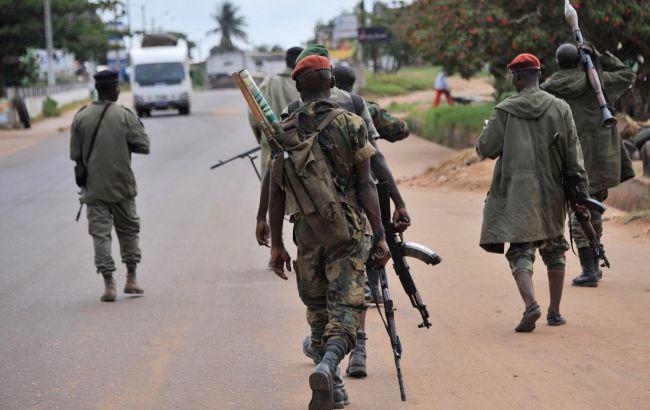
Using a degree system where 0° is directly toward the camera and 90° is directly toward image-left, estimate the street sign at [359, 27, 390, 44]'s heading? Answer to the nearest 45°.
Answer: approximately 0°

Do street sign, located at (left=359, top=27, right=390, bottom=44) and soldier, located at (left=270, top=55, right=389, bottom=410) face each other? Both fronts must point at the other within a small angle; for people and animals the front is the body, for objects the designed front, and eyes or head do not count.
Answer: yes

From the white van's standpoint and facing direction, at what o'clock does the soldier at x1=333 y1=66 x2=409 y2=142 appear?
The soldier is roughly at 12 o'clock from the white van.

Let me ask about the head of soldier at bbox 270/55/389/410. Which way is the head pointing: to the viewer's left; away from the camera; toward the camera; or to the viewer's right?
away from the camera

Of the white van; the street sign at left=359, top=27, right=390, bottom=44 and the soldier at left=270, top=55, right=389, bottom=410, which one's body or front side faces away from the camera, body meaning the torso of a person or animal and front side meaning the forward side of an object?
the soldier

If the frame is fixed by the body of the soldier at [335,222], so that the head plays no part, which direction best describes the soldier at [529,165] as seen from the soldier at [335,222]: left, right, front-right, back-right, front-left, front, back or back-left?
front-right

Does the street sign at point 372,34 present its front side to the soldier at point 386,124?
yes

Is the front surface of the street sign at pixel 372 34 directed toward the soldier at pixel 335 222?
yes

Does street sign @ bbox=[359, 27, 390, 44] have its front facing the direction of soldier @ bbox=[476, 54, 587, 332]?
yes

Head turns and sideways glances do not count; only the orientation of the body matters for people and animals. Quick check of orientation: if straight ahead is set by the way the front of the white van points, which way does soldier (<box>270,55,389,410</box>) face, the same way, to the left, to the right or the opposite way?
the opposite way

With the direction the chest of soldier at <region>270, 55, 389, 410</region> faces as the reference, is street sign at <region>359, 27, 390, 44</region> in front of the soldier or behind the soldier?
in front

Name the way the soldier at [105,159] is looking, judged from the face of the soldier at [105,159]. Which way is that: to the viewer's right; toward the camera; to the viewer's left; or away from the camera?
away from the camera

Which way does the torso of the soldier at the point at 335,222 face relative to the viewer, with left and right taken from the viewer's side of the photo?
facing away from the viewer

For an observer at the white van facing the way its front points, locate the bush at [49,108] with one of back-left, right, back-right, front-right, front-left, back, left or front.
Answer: right

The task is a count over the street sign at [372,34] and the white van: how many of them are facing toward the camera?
2

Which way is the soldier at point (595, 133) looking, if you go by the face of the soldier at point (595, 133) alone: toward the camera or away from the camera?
away from the camera

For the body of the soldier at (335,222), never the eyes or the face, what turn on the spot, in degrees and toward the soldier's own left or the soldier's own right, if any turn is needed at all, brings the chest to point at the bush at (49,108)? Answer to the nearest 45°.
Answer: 0° — they already face it

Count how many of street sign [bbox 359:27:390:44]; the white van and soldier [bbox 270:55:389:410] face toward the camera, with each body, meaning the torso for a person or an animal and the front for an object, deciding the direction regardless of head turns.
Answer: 2
